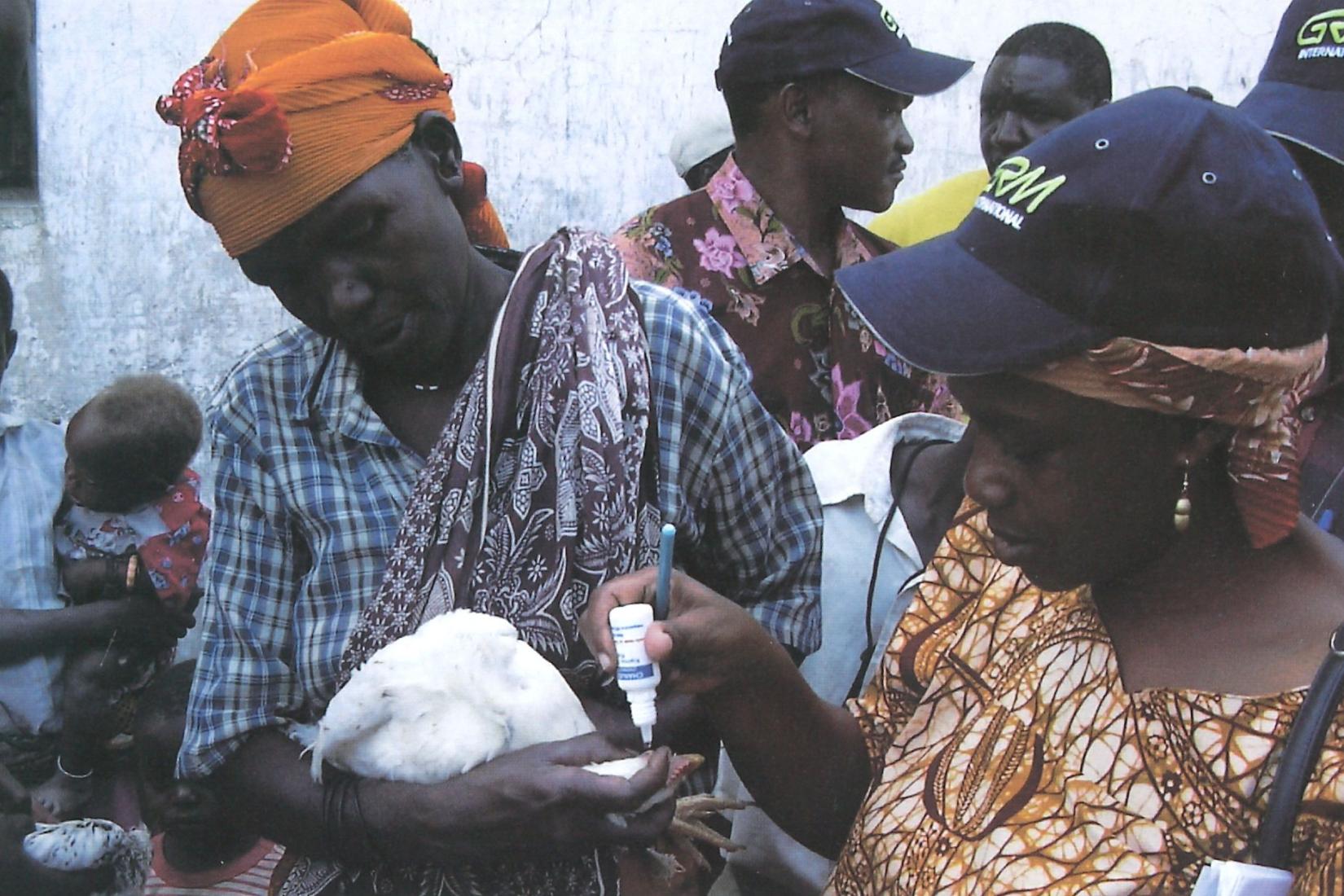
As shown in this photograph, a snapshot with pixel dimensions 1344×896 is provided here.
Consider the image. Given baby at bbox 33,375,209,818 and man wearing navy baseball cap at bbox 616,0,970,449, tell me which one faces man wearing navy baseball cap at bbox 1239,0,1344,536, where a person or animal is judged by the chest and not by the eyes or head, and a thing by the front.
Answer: man wearing navy baseball cap at bbox 616,0,970,449

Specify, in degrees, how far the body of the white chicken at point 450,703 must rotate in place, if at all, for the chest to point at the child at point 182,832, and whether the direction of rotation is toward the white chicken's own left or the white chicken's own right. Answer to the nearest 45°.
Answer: approximately 135° to the white chicken's own left

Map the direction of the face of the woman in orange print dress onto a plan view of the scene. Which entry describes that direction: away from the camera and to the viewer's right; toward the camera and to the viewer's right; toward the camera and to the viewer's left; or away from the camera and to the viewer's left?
toward the camera and to the viewer's left

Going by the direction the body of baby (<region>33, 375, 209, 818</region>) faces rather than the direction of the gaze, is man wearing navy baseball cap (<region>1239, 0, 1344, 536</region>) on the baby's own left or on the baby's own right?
on the baby's own left

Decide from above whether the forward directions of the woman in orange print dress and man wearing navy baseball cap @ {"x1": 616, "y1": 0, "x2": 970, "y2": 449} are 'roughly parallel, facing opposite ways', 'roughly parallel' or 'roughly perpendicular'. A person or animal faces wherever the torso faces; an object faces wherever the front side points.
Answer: roughly perpendicular

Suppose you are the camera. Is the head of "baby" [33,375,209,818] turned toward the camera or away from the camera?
away from the camera

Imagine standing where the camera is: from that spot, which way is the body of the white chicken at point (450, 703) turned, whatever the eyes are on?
to the viewer's right

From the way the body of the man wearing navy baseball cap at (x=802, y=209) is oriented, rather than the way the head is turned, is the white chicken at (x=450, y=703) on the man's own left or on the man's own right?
on the man's own right

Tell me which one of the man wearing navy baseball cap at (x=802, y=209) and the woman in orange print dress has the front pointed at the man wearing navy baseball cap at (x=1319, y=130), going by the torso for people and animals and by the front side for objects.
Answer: the man wearing navy baseball cap at (x=802, y=209)

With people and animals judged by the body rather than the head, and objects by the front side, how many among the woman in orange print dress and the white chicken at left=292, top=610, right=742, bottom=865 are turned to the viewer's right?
1

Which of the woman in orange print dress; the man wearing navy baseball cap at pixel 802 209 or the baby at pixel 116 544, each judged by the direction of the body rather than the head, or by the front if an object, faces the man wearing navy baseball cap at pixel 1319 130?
the man wearing navy baseball cap at pixel 802 209

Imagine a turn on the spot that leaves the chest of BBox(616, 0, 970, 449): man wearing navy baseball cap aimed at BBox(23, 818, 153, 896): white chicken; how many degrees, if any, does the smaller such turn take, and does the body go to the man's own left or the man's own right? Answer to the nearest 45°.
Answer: approximately 90° to the man's own right

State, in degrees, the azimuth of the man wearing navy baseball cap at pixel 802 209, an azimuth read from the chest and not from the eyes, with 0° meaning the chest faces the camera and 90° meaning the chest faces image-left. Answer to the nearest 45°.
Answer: approximately 315°

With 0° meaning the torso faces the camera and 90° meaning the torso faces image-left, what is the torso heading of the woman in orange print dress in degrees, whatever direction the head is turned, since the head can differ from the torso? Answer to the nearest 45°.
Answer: approximately 45°

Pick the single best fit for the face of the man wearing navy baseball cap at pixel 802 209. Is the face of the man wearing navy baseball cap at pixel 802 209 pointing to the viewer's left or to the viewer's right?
to the viewer's right
